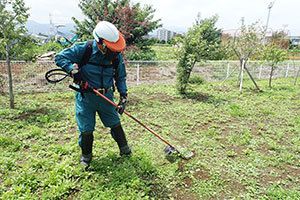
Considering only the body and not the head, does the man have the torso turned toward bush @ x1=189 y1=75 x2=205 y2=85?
no

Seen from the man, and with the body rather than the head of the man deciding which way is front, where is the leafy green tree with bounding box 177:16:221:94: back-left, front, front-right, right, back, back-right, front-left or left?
left

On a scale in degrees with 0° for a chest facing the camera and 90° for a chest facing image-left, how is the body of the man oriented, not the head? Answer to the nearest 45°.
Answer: approximately 315°

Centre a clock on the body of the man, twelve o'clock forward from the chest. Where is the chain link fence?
The chain link fence is roughly at 8 o'clock from the man.

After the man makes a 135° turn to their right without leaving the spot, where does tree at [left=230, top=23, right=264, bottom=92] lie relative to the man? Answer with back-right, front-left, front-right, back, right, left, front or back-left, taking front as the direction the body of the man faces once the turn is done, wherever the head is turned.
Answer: back-right

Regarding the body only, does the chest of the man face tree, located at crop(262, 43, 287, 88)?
no

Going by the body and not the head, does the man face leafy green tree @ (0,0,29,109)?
no

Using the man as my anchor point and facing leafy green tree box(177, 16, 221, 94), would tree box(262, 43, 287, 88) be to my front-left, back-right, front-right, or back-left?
front-right
